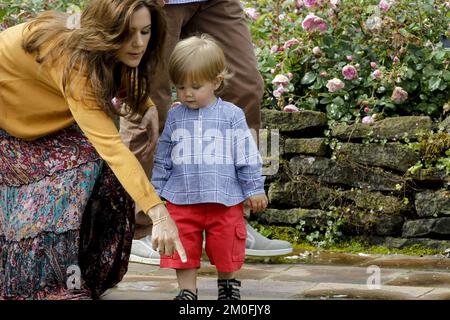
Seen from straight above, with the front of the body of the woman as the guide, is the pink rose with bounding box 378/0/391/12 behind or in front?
in front

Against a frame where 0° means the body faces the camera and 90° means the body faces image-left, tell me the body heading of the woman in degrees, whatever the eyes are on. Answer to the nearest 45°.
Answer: approximately 270°

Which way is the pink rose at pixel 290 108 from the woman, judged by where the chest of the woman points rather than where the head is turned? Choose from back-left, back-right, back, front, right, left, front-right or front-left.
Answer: front-left

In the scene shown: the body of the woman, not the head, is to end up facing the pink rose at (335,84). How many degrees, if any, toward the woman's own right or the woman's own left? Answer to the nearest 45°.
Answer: approximately 45° to the woman's own left

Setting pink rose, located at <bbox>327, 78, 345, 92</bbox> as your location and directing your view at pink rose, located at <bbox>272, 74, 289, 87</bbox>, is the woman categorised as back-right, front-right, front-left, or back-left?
front-left

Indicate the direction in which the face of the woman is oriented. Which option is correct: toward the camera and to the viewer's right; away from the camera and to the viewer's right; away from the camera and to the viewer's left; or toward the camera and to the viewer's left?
toward the camera and to the viewer's right

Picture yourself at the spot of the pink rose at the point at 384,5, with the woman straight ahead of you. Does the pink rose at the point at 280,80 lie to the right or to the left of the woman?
right

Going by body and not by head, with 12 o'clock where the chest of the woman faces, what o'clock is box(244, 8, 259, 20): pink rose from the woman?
The pink rose is roughly at 10 o'clock from the woman.

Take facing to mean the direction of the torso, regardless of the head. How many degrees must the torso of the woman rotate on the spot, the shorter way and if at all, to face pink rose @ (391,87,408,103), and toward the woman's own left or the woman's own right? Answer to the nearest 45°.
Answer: approximately 45° to the woman's own left
